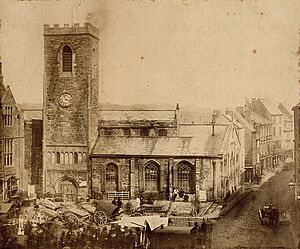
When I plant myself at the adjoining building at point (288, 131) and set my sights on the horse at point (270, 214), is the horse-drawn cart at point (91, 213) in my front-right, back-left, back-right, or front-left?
front-right

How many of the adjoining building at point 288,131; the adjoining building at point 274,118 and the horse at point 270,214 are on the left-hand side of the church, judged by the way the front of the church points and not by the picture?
3

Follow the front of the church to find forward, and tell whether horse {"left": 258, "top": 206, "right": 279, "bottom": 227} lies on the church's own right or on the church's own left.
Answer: on the church's own left

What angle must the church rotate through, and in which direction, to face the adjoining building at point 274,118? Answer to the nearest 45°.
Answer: approximately 90° to its left

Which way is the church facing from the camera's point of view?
toward the camera
